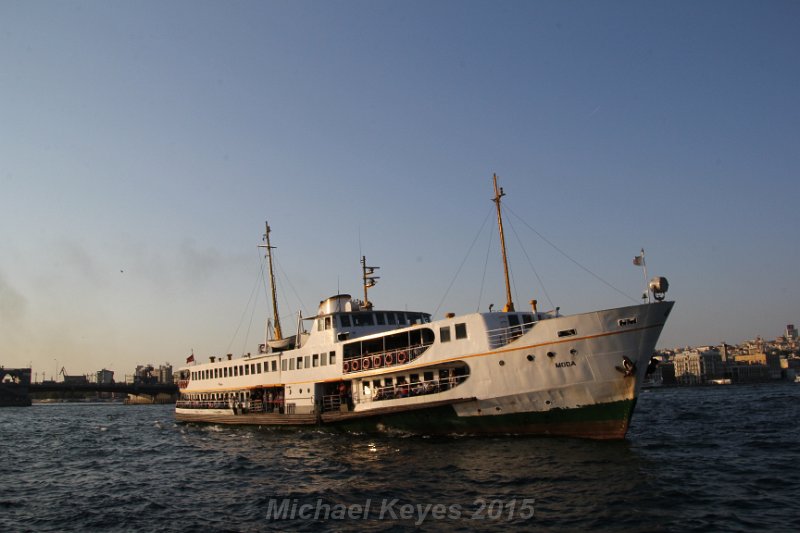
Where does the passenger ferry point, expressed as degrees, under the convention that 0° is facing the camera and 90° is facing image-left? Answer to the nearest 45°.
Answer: approximately 315°
